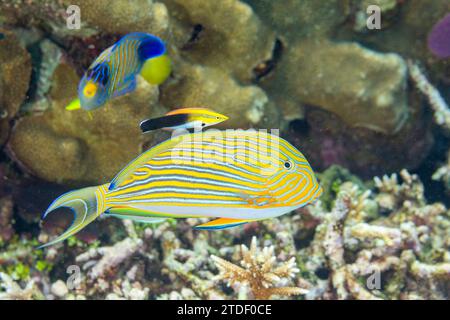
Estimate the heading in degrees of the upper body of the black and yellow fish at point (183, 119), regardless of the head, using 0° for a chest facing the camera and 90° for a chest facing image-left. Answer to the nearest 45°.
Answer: approximately 270°

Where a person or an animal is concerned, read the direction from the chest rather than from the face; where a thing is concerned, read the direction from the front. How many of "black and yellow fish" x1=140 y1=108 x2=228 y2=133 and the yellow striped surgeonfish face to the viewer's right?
2

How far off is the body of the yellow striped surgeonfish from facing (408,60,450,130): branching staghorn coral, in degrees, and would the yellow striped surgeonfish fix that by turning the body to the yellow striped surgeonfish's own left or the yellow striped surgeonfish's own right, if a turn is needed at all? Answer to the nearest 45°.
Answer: approximately 45° to the yellow striped surgeonfish's own left

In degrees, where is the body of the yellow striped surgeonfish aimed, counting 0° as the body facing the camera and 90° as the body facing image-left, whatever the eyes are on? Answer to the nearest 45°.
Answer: approximately 270°
